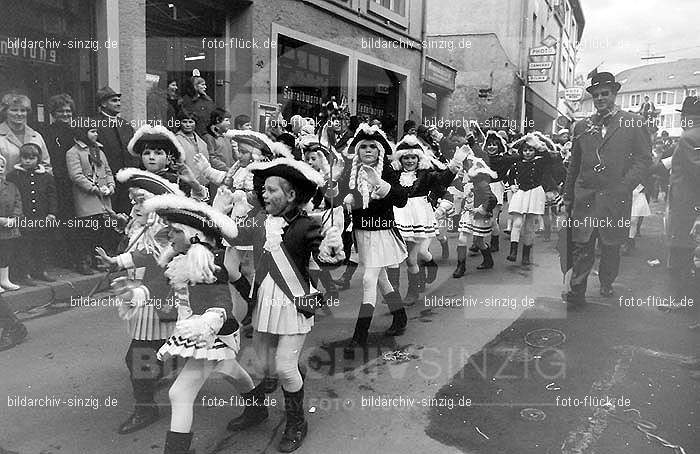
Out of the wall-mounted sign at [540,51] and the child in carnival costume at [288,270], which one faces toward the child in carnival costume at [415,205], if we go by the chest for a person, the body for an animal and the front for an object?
the wall-mounted sign

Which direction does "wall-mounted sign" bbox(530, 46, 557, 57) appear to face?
toward the camera

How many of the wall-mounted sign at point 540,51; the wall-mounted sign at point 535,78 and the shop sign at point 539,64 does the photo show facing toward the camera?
3

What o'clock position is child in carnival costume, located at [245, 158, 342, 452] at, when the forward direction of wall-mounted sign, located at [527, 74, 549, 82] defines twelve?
The child in carnival costume is roughly at 12 o'clock from the wall-mounted sign.

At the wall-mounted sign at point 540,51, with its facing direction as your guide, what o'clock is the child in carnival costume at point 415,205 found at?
The child in carnival costume is roughly at 12 o'clock from the wall-mounted sign.

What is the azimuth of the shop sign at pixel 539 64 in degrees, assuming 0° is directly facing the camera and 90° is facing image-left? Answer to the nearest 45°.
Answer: approximately 0°

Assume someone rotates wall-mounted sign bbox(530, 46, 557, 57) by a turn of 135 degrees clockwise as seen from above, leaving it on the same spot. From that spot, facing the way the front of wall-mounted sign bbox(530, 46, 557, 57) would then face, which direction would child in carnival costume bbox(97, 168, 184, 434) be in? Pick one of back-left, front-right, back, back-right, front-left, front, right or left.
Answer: back-left

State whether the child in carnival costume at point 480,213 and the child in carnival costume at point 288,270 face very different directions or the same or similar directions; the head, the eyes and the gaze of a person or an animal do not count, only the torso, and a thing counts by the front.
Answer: same or similar directions

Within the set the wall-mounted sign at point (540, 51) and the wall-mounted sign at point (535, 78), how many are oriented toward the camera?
2

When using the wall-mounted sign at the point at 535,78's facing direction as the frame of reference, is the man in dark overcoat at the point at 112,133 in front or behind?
in front

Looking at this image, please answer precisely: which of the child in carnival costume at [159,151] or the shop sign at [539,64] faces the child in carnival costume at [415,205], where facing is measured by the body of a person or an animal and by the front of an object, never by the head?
the shop sign
